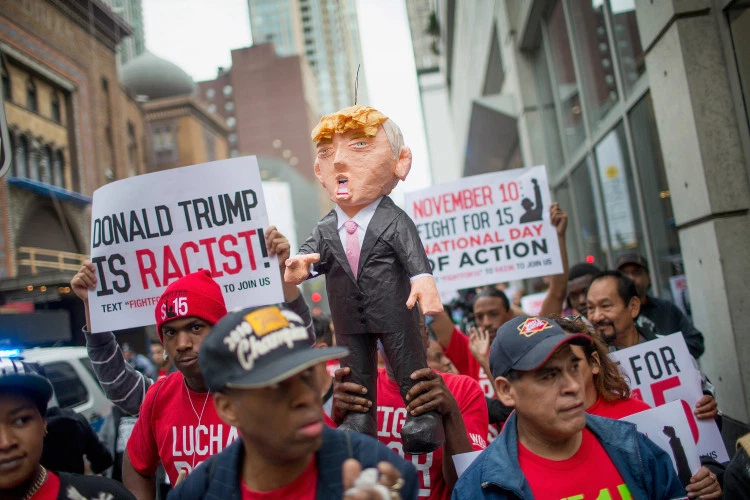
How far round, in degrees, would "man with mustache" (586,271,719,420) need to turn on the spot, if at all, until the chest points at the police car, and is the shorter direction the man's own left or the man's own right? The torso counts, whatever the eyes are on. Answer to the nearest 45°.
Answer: approximately 45° to the man's own right

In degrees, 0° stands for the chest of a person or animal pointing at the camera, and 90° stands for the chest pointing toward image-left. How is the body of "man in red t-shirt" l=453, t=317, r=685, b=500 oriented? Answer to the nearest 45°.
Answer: approximately 315°

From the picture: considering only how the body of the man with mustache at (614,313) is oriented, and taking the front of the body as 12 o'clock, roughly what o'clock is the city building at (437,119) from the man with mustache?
The city building is roughly at 4 o'clock from the man with mustache.

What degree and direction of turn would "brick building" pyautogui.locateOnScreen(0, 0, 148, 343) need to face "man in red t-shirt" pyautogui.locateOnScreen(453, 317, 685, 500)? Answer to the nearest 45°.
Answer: approximately 45° to its right

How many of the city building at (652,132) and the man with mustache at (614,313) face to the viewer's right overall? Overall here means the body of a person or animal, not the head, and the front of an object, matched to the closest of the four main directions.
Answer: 0
